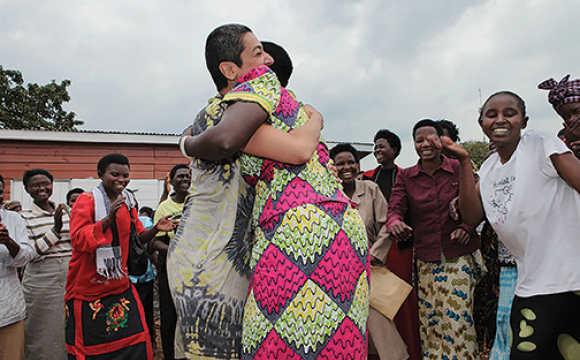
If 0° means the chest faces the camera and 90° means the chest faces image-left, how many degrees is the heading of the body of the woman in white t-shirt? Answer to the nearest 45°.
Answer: approximately 45°

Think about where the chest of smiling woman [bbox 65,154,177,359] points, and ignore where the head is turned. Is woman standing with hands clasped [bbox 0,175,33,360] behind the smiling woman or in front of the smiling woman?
behind

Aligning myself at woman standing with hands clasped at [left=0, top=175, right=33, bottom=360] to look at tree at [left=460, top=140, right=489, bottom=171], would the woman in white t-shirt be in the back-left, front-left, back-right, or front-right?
front-right

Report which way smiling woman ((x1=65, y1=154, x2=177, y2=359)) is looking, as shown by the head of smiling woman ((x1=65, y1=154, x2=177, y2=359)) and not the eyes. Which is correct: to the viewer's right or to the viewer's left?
to the viewer's right

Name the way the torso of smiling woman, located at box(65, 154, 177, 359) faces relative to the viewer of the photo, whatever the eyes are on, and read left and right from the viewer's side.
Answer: facing the viewer and to the right of the viewer

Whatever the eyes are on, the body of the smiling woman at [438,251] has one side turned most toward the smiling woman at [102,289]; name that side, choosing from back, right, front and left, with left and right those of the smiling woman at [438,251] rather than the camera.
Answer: right

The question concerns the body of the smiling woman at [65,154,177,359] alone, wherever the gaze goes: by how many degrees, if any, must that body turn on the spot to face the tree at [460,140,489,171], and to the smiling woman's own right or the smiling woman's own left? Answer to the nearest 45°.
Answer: approximately 90° to the smiling woman's own left

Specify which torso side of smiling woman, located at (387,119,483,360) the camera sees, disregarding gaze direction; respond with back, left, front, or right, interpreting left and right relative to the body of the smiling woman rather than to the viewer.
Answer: front

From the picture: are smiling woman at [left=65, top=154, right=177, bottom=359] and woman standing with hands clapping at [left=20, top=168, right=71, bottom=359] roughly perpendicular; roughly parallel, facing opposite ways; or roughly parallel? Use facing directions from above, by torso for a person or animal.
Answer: roughly parallel

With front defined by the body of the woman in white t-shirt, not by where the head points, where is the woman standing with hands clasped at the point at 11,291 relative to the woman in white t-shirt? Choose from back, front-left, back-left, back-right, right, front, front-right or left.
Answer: front-right

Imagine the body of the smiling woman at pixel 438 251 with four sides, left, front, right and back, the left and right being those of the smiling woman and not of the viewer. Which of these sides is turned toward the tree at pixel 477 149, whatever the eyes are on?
back
